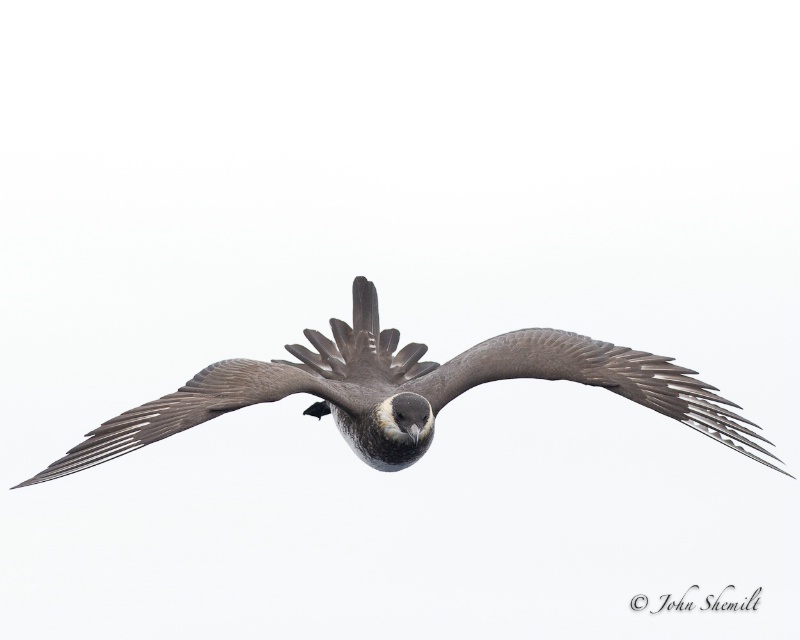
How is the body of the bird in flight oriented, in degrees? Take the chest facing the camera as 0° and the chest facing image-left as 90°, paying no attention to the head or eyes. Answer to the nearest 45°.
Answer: approximately 0°
